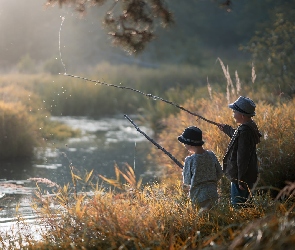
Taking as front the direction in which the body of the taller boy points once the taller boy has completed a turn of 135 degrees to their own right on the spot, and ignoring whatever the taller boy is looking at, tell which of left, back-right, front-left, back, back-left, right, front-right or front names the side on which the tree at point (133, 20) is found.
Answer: left

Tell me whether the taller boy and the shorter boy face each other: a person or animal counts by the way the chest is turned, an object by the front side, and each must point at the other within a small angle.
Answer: no

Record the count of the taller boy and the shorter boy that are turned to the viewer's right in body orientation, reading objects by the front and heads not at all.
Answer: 0

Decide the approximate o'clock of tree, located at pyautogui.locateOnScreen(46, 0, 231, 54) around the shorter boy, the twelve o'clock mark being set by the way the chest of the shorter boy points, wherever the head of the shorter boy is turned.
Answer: The tree is roughly at 1 o'clock from the shorter boy.

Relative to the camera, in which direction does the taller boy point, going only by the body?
to the viewer's left

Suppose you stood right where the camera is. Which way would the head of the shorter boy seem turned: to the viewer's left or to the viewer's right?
to the viewer's left

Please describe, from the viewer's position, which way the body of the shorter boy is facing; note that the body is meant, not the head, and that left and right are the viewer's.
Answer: facing away from the viewer and to the left of the viewer

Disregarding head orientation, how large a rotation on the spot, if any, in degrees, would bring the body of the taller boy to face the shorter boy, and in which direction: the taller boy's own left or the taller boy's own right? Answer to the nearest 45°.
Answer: approximately 45° to the taller boy's own left

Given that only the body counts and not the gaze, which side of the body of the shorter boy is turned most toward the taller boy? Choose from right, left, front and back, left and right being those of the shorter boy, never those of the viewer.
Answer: right
